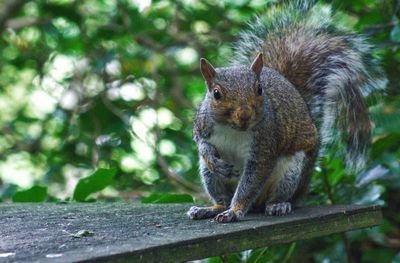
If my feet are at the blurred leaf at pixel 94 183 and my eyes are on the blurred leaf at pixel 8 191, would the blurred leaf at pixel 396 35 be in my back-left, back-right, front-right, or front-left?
back-right

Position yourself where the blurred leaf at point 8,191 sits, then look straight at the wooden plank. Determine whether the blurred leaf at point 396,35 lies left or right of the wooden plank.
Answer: left

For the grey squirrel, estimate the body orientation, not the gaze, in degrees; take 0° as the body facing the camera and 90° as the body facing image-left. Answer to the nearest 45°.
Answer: approximately 45°

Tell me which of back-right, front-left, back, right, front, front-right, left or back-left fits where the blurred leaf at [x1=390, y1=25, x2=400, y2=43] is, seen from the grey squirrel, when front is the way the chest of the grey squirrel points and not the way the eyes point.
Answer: back
